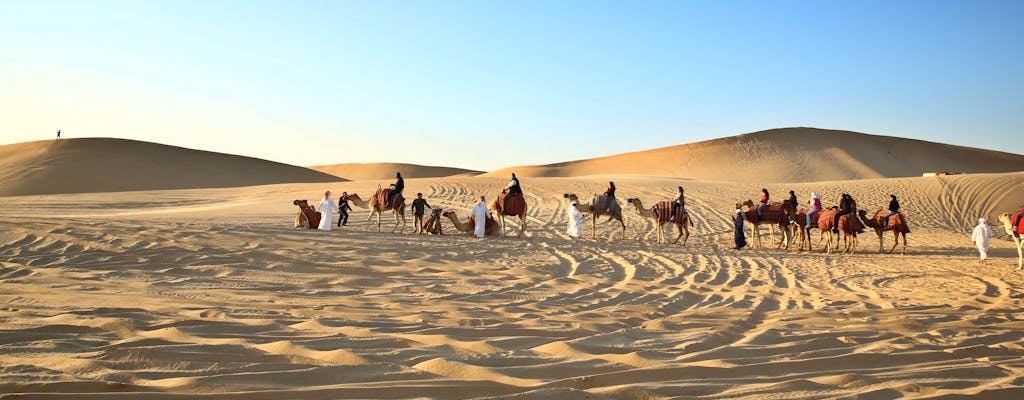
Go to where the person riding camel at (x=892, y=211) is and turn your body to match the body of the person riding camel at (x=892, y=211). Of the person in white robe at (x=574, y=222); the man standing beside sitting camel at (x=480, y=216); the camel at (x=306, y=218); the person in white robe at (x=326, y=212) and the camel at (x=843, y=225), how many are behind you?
0

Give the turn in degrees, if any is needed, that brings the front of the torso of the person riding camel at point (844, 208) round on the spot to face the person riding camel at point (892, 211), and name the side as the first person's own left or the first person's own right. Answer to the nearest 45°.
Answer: approximately 135° to the first person's own right

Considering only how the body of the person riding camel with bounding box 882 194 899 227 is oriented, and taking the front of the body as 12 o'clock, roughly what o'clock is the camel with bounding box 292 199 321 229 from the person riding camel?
The camel is roughly at 11 o'clock from the person riding camel.

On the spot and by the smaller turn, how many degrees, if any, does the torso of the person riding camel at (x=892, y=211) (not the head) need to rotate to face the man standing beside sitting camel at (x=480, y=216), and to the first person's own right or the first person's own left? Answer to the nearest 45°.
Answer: approximately 45° to the first person's own left

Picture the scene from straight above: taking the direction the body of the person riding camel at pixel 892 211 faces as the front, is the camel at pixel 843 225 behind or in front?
in front

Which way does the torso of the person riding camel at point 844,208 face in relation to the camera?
to the viewer's left

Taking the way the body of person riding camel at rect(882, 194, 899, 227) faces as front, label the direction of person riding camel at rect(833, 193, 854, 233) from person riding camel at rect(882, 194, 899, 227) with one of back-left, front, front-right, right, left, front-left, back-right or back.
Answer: front-left

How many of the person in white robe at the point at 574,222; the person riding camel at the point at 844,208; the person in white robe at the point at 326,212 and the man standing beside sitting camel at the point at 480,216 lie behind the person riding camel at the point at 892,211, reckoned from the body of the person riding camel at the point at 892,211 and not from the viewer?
0

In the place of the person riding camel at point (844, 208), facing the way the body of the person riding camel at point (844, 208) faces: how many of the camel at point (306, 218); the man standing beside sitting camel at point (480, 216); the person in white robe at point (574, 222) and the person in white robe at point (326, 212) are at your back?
0

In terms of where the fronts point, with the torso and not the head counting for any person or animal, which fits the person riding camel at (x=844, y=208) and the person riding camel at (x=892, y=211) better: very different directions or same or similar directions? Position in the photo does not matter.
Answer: same or similar directions

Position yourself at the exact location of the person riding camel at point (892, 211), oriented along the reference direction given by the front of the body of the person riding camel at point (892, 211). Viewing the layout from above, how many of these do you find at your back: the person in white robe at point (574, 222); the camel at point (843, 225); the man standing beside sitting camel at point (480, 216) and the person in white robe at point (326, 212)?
0

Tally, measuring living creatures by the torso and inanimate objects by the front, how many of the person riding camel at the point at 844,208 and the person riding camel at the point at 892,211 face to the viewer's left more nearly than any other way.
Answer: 2

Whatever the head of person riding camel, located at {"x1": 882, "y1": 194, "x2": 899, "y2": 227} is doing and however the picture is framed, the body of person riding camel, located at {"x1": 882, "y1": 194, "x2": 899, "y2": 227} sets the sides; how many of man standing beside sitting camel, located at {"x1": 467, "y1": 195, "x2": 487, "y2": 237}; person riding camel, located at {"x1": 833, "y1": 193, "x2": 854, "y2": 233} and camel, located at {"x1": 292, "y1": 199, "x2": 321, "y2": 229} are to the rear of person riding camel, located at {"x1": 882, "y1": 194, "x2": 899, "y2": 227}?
0

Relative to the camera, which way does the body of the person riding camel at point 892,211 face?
to the viewer's left
